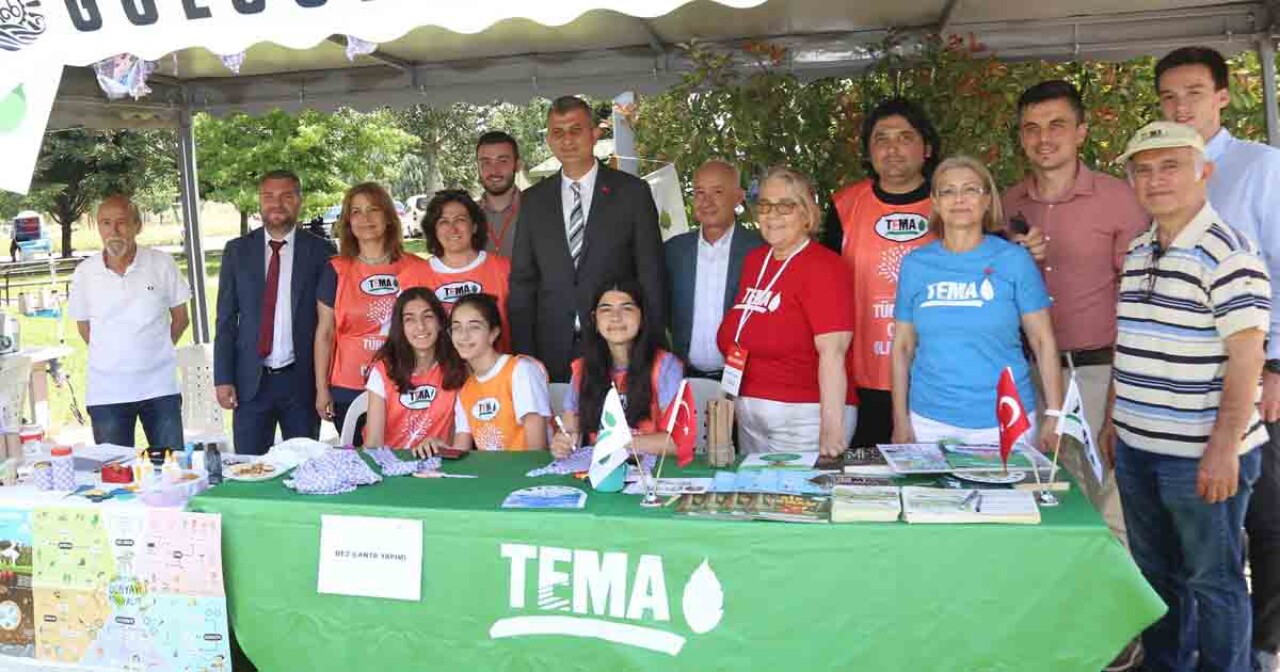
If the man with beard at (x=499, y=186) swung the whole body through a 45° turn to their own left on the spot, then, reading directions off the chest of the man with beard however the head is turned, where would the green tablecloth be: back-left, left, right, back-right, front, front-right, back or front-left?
front-right

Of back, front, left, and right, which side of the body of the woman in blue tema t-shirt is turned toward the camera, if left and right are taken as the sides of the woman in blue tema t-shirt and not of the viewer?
front

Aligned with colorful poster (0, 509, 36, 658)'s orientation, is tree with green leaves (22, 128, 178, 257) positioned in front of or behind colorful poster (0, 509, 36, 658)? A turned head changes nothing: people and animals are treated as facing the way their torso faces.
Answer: behind

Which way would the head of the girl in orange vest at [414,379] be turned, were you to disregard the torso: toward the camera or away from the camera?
toward the camera

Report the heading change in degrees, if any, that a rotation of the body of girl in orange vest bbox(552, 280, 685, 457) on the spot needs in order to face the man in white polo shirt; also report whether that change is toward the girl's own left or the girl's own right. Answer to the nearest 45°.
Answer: approximately 135° to the girl's own right

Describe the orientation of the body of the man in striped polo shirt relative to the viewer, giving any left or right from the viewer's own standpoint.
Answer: facing the viewer and to the left of the viewer

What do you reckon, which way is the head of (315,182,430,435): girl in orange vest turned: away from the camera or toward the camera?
toward the camera

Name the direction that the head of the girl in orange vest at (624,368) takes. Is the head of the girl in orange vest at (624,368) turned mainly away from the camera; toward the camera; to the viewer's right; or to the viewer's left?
toward the camera

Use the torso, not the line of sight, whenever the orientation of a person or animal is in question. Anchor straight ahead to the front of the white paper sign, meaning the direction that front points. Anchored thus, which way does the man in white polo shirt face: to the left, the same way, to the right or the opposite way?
the same way

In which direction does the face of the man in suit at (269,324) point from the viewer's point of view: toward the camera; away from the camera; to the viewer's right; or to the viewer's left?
toward the camera

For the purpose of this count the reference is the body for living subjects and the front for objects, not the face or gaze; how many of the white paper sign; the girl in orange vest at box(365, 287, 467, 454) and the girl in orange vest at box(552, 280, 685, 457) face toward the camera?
3

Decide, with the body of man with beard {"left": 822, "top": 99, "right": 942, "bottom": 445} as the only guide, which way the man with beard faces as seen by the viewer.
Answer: toward the camera

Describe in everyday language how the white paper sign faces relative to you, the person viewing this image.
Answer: facing the viewer

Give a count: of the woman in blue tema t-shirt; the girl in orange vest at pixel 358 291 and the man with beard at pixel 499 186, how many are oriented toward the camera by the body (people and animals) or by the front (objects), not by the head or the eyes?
3

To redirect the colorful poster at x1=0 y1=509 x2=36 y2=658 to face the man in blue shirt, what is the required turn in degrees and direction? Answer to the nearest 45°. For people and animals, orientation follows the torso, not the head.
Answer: approximately 45° to its left

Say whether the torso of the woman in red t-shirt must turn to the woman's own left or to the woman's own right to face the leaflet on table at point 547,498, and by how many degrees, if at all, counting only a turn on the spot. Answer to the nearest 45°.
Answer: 0° — they already face it

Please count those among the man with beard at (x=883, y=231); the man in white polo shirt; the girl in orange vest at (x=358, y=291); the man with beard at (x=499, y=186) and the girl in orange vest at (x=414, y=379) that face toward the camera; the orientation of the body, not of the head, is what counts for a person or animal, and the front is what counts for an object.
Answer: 5

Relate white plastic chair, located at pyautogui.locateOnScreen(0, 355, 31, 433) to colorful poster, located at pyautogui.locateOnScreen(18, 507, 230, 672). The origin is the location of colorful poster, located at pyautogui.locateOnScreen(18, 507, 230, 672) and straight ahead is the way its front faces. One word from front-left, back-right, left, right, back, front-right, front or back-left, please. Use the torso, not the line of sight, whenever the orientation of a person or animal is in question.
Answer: back

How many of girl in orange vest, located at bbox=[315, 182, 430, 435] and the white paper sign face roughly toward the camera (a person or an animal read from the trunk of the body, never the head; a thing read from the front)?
2

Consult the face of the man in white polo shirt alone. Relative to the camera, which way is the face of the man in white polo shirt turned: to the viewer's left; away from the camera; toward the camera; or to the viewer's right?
toward the camera
